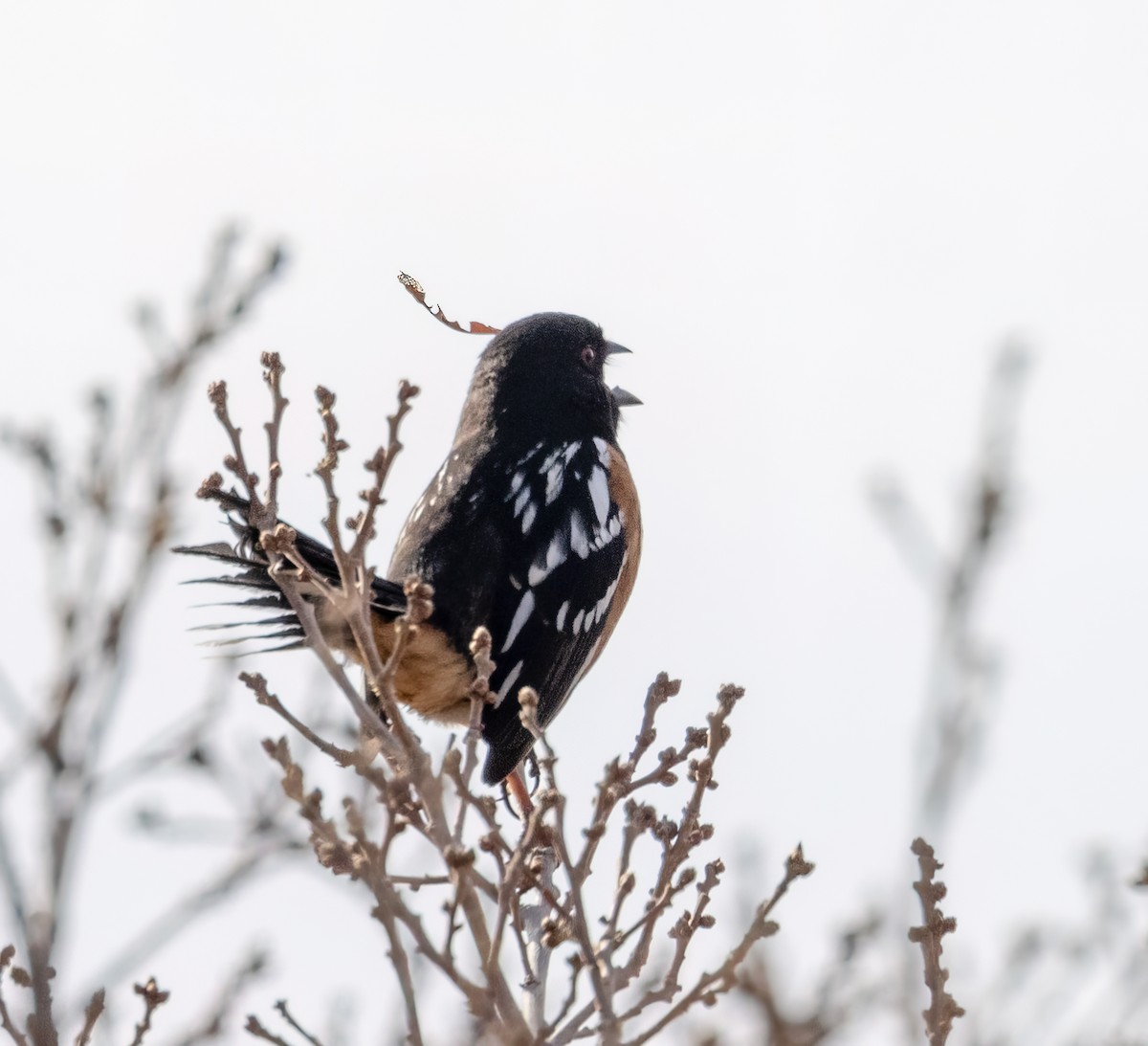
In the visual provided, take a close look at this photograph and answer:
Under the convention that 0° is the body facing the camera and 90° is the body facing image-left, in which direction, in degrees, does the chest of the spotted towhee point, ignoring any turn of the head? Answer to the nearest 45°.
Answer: approximately 225°
